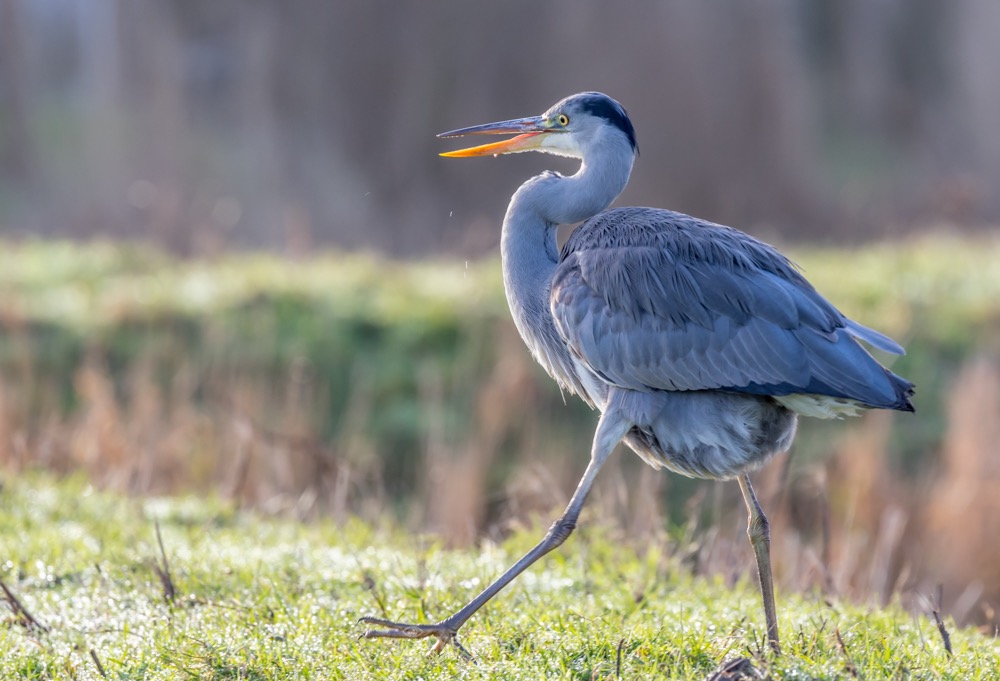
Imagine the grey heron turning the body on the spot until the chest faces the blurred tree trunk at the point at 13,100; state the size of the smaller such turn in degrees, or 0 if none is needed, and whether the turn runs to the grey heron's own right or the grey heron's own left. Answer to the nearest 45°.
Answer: approximately 45° to the grey heron's own right

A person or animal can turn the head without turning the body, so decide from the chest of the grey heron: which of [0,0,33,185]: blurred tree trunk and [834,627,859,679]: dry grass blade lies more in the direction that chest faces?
the blurred tree trunk

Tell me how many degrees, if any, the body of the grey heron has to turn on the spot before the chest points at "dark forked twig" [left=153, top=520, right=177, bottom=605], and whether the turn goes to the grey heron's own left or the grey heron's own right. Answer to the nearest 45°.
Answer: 0° — it already faces it

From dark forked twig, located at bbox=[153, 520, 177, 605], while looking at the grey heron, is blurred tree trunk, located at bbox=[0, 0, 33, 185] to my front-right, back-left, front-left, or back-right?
back-left

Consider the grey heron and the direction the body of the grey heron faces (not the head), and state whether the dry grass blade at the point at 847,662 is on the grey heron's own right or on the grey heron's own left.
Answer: on the grey heron's own left

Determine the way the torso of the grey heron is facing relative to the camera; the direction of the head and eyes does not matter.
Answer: to the viewer's left
